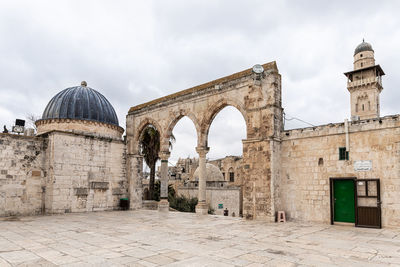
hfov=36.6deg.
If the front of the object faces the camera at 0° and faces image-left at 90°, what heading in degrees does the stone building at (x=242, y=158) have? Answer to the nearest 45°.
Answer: approximately 45°

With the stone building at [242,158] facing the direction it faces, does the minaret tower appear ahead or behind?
behind

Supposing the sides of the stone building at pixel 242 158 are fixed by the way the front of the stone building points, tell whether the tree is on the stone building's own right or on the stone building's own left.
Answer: on the stone building's own right
